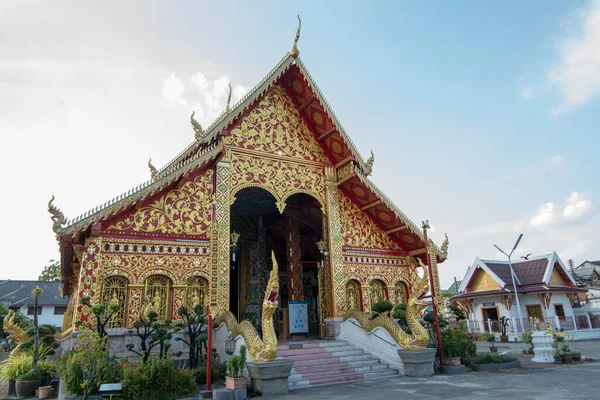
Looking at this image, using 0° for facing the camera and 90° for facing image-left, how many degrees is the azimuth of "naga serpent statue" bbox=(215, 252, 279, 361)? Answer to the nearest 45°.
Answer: approximately 315°

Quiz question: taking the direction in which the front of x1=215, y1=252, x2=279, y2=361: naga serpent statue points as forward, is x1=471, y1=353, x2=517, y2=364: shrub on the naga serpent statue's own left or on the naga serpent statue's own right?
on the naga serpent statue's own left

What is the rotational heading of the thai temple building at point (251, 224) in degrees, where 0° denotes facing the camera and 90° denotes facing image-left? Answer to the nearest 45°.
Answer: approximately 315°

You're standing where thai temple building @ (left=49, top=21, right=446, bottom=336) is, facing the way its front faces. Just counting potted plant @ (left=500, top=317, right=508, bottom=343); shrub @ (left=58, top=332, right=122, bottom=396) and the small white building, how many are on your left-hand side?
2

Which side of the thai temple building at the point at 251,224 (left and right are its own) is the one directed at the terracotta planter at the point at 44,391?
front

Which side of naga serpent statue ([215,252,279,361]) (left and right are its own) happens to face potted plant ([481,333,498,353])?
left
